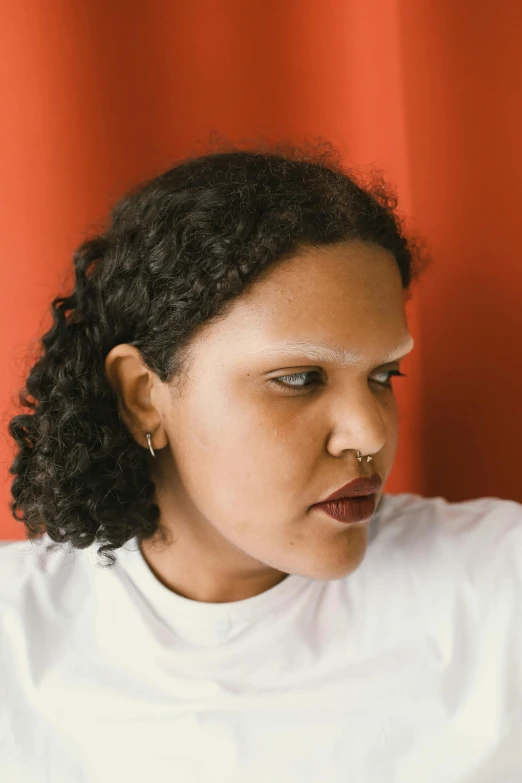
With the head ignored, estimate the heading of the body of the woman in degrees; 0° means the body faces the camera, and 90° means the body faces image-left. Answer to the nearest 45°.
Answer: approximately 0°
